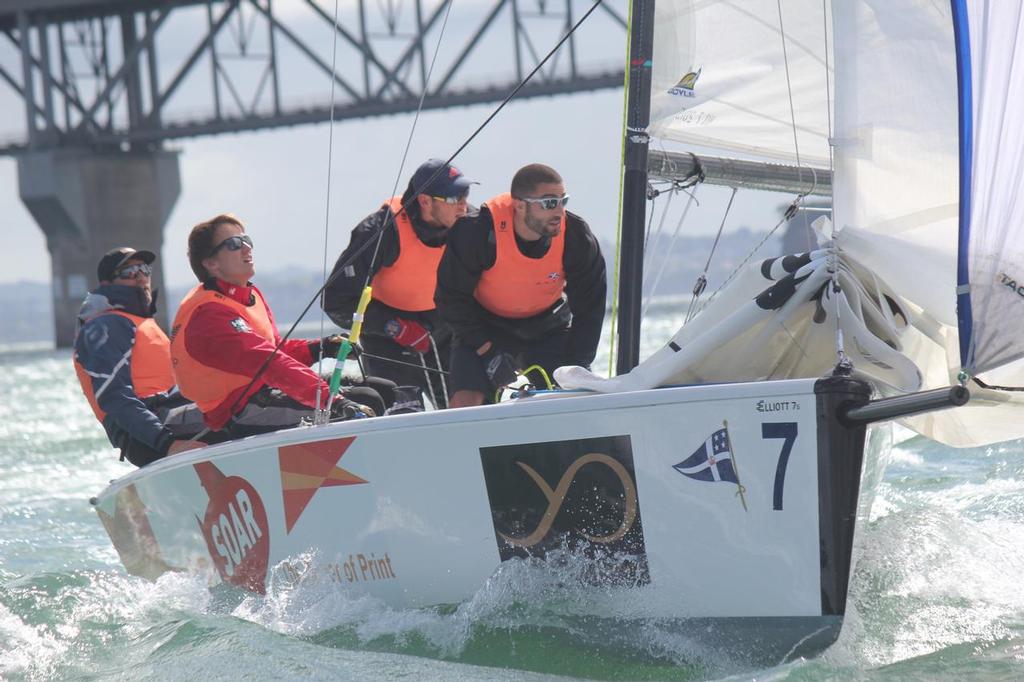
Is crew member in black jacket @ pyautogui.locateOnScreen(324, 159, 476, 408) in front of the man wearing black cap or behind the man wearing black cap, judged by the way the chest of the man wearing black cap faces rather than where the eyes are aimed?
in front

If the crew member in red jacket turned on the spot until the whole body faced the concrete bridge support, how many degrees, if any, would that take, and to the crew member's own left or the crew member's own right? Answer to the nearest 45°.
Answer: approximately 90° to the crew member's own left

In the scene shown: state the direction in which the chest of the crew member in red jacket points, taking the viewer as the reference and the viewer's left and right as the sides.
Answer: facing to the right of the viewer

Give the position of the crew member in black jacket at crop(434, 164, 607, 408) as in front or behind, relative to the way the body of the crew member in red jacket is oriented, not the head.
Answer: in front

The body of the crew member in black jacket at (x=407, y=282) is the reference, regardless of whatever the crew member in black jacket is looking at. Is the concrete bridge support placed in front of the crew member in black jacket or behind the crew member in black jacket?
behind

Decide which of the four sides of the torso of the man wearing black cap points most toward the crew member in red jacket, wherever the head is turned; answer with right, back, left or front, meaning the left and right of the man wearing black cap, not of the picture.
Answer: front

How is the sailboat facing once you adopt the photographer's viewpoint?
facing the viewer and to the right of the viewer

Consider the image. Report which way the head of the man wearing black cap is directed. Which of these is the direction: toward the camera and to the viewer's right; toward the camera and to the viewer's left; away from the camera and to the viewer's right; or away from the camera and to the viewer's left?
toward the camera and to the viewer's right

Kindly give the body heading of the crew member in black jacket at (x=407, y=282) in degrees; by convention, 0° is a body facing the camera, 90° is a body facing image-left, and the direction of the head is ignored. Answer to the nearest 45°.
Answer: approximately 315°

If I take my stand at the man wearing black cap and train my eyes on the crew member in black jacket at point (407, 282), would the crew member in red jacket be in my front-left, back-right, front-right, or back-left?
front-right
